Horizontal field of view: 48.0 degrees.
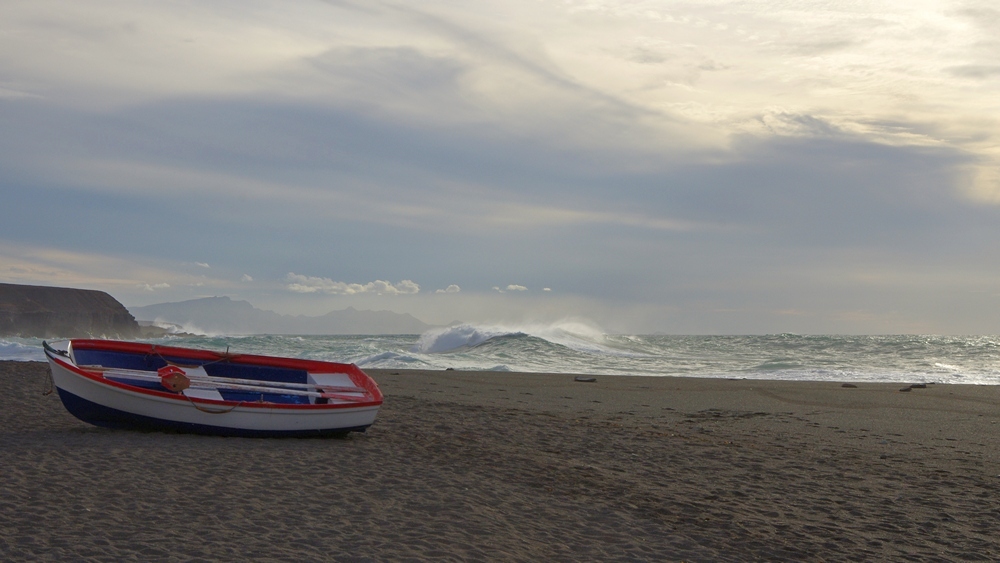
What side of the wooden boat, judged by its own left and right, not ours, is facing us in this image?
left
